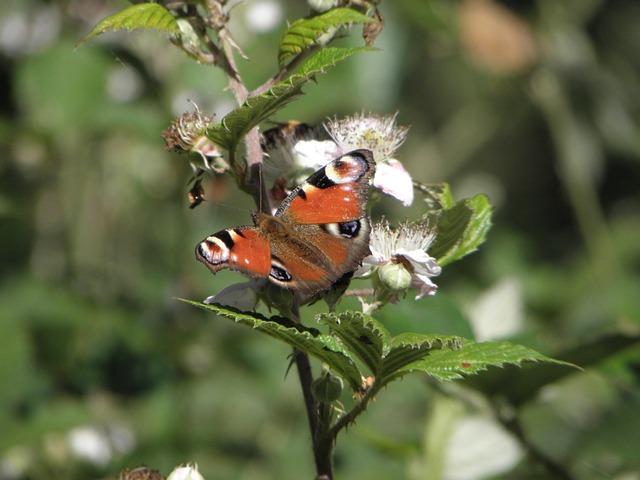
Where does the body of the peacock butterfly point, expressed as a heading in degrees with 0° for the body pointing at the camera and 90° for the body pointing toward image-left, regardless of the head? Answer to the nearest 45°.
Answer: approximately 135°
